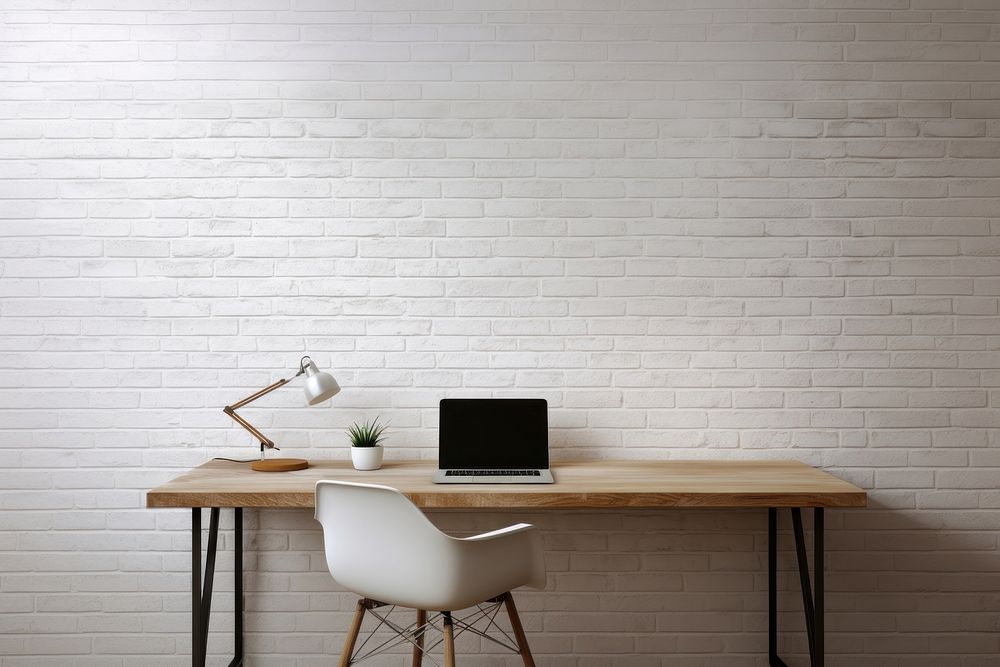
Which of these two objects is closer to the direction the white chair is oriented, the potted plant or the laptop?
the laptop

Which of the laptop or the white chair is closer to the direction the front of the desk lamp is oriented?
the laptop

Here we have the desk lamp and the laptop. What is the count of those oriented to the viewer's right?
1

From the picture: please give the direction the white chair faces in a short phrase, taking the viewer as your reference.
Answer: facing away from the viewer and to the right of the viewer

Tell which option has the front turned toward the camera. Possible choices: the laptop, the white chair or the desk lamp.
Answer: the laptop

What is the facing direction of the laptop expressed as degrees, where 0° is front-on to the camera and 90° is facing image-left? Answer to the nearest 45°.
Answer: approximately 0°

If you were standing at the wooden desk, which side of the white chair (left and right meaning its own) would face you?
front

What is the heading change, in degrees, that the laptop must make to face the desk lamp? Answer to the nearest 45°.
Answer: approximately 90° to its right

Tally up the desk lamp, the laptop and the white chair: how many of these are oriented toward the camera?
1

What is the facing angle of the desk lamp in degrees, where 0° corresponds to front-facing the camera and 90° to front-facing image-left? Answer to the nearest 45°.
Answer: approximately 270°

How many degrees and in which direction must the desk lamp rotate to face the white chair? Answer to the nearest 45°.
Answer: approximately 90° to its right

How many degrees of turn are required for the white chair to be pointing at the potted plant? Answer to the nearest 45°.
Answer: approximately 45° to its left
